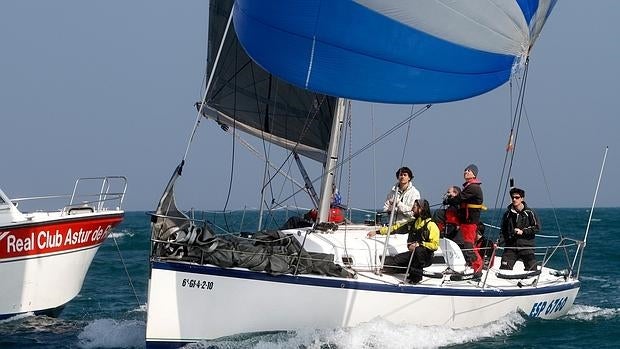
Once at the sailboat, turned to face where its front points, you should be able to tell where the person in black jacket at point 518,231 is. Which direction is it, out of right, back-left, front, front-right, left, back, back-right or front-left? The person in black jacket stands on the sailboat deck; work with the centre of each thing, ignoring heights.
back

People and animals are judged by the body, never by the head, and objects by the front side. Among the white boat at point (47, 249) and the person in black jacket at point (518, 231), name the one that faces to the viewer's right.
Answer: the white boat

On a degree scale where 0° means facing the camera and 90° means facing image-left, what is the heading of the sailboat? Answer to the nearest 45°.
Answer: approximately 45°

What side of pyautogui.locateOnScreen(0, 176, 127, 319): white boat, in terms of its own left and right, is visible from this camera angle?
right

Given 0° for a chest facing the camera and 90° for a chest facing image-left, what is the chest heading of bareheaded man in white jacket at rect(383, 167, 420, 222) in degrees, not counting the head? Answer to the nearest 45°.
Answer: approximately 45°

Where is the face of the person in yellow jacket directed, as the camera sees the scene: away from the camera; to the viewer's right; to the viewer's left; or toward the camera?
to the viewer's left
